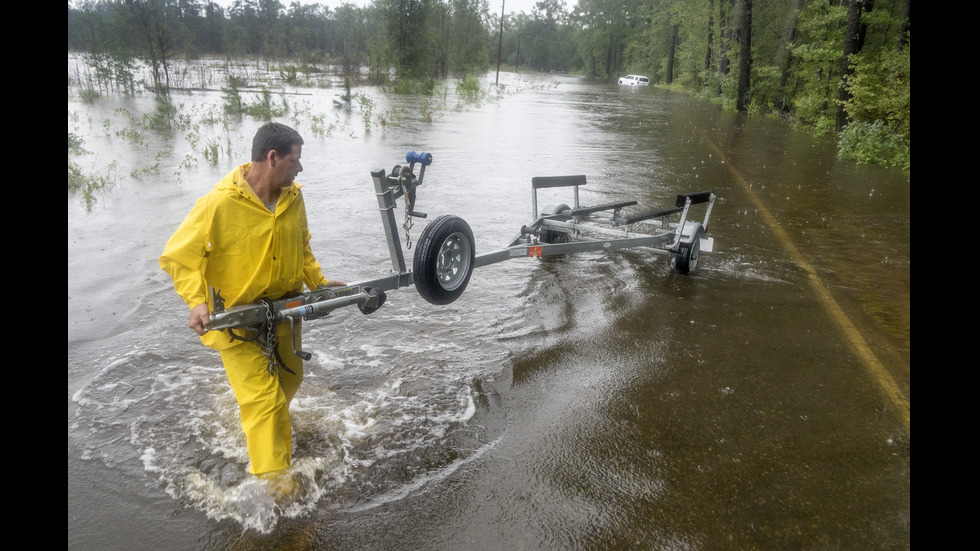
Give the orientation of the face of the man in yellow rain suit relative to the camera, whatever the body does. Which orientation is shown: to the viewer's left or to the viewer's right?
to the viewer's right

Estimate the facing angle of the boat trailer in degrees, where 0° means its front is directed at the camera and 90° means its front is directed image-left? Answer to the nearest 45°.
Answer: approximately 45°
